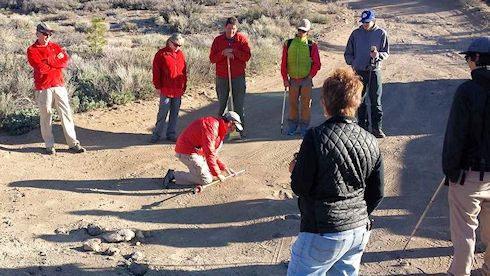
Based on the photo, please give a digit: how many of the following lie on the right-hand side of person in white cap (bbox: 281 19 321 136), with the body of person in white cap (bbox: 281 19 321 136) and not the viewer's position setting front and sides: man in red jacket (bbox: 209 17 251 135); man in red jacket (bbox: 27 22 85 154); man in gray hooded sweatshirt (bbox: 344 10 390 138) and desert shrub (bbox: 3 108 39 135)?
3

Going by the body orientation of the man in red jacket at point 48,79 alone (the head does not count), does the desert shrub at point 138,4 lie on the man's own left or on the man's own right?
on the man's own left

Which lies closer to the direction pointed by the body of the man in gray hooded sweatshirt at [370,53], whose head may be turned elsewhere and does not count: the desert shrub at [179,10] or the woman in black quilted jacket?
the woman in black quilted jacket

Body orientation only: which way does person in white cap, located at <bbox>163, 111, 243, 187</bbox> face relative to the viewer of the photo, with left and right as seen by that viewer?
facing to the right of the viewer

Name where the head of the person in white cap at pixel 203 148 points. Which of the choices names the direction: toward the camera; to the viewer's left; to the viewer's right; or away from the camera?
to the viewer's right

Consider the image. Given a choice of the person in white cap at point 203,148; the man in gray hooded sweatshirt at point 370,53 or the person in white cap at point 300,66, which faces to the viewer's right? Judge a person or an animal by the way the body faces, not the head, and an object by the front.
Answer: the person in white cap at point 203,148

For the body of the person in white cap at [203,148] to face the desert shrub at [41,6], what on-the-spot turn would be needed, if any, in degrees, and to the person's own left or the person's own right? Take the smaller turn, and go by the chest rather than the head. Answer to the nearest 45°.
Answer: approximately 90° to the person's own left

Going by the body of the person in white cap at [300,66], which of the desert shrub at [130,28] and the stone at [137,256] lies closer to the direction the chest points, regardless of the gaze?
the stone

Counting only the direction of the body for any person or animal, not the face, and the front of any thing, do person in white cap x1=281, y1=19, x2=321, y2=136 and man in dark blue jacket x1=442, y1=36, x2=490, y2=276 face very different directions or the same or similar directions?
very different directions

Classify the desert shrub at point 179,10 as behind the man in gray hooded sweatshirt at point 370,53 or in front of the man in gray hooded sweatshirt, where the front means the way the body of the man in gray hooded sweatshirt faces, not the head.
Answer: behind

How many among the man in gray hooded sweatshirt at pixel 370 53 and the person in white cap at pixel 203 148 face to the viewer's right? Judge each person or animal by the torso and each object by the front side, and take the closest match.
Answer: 1
